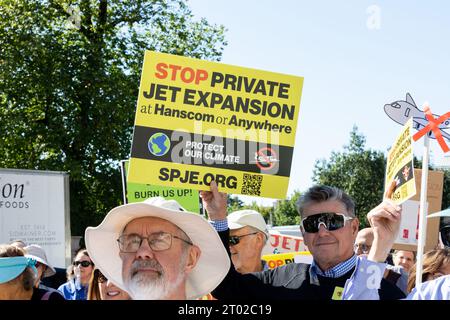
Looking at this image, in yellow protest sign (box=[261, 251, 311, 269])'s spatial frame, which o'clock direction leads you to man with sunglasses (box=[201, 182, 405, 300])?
The man with sunglasses is roughly at 12 o'clock from the yellow protest sign.

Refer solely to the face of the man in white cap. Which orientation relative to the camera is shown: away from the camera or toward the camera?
toward the camera

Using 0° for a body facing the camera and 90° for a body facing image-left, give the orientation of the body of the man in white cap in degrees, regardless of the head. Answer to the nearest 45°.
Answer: approximately 45°

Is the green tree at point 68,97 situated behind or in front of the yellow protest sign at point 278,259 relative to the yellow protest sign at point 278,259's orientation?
behind

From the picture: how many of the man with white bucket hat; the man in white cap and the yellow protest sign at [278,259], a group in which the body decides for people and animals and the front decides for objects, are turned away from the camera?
0

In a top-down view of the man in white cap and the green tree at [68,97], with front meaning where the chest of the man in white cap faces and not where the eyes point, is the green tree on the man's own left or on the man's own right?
on the man's own right

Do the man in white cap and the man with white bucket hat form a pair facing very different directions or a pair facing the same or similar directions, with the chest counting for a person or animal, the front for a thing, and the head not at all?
same or similar directions

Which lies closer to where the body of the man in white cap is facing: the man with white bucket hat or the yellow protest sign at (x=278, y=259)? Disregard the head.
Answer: the man with white bucket hat

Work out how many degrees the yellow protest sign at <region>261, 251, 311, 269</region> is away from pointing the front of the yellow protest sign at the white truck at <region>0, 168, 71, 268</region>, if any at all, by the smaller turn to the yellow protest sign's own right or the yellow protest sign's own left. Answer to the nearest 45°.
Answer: approximately 135° to the yellow protest sign's own right

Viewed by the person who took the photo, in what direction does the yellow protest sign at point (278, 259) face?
facing the viewer

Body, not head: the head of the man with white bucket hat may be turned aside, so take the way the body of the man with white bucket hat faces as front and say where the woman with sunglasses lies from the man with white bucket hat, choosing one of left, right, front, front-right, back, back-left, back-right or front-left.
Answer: back-right

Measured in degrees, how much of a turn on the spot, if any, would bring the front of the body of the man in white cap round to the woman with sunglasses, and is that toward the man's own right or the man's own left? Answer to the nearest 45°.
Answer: approximately 90° to the man's own right

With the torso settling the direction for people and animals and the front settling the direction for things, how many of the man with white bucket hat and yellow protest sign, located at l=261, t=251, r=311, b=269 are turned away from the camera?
0

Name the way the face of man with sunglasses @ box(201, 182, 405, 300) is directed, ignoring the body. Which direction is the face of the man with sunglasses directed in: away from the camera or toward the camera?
toward the camera

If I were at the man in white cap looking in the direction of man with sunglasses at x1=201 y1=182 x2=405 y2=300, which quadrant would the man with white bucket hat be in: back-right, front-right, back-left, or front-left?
front-right

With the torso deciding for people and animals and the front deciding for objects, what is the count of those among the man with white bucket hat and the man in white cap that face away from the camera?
0
